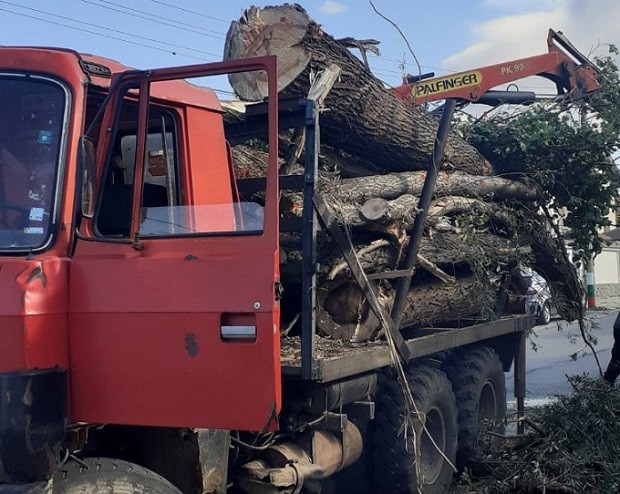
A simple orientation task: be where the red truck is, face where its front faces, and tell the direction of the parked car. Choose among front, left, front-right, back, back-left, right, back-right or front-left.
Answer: back

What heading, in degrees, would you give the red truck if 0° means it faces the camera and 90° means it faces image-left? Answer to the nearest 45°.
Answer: approximately 45°
